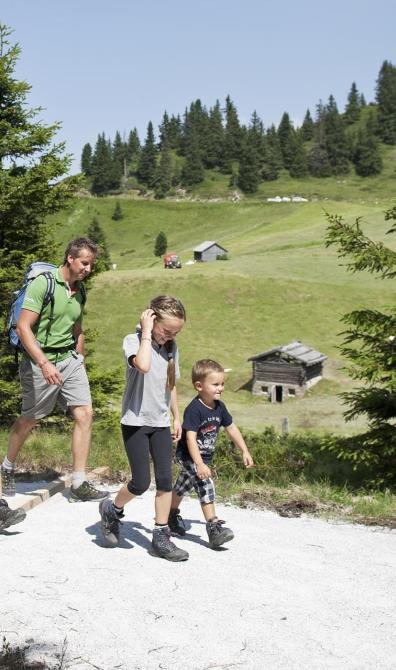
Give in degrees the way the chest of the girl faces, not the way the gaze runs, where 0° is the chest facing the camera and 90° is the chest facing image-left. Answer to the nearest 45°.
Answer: approximately 315°

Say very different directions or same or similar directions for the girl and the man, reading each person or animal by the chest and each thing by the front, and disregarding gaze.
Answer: same or similar directions

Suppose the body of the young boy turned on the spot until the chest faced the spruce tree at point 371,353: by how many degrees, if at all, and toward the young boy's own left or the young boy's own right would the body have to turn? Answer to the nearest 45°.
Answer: approximately 90° to the young boy's own left

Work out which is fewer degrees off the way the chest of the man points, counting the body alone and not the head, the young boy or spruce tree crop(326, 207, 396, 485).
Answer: the young boy

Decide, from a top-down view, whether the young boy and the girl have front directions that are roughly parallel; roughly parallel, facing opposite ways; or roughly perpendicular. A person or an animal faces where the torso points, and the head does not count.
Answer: roughly parallel

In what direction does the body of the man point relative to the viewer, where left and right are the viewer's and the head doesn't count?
facing the viewer and to the right of the viewer

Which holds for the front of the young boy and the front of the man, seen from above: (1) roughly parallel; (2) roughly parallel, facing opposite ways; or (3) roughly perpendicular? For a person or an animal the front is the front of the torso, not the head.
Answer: roughly parallel

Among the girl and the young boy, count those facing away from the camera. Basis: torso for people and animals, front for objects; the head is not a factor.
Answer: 0

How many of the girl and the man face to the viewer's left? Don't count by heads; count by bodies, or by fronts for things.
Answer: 0

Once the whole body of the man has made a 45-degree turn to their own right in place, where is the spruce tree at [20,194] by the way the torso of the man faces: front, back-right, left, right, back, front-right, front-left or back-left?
back

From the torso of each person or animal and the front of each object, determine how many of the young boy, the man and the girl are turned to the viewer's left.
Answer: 0
